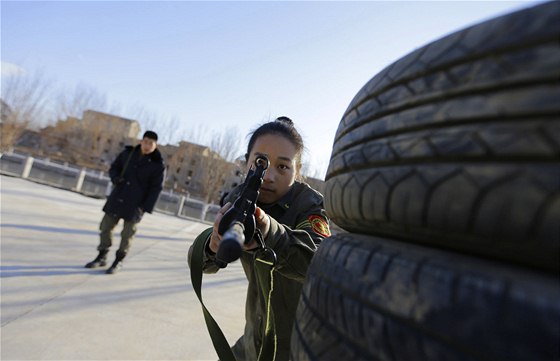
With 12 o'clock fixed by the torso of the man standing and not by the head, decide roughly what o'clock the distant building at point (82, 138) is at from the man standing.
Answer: The distant building is roughly at 4 o'clock from the man standing.

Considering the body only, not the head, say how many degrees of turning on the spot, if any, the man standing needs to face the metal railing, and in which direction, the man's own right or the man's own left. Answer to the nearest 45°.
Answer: approximately 135° to the man's own right

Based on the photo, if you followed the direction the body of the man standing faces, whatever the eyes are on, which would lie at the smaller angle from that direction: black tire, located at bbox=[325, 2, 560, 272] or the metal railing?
the black tire

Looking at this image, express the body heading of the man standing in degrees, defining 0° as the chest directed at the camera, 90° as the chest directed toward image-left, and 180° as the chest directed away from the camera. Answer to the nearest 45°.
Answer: approximately 45°

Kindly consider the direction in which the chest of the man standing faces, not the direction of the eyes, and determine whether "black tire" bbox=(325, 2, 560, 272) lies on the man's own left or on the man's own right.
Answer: on the man's own left

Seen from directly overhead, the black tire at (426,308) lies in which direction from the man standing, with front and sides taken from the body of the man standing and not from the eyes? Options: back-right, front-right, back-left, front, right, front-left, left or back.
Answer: front-left
